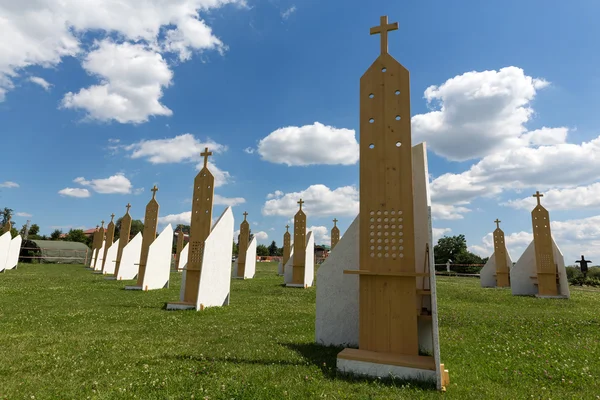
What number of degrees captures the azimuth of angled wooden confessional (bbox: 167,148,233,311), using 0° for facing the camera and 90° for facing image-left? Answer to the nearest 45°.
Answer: approximately 45°

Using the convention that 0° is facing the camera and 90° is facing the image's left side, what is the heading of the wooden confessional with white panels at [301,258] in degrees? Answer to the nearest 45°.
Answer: approximately 0°

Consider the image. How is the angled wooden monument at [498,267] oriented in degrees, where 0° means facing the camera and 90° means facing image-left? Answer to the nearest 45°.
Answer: approximately 0°

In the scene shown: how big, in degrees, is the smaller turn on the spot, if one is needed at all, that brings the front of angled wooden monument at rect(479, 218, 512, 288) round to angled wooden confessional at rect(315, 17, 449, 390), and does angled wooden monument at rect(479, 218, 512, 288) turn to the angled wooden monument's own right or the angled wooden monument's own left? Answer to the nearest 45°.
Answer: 0° — it already faces it

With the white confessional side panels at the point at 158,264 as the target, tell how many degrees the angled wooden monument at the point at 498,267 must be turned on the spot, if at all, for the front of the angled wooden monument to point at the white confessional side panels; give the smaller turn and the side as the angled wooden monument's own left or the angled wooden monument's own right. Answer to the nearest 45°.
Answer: approximately 45° to the angled wooden monument's own right

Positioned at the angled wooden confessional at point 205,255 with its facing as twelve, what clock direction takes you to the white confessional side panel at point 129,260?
The white confessional side panel is roughly at 4 o'clock from the angled wooden confessional.

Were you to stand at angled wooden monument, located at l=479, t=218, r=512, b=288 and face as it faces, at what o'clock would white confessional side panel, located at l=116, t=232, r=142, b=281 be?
The white confessional side panel is roughly at 2 o'clock from the angled wooden monument.

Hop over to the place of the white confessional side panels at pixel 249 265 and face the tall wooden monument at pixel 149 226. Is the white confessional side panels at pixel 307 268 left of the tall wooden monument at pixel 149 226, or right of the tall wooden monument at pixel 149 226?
left
